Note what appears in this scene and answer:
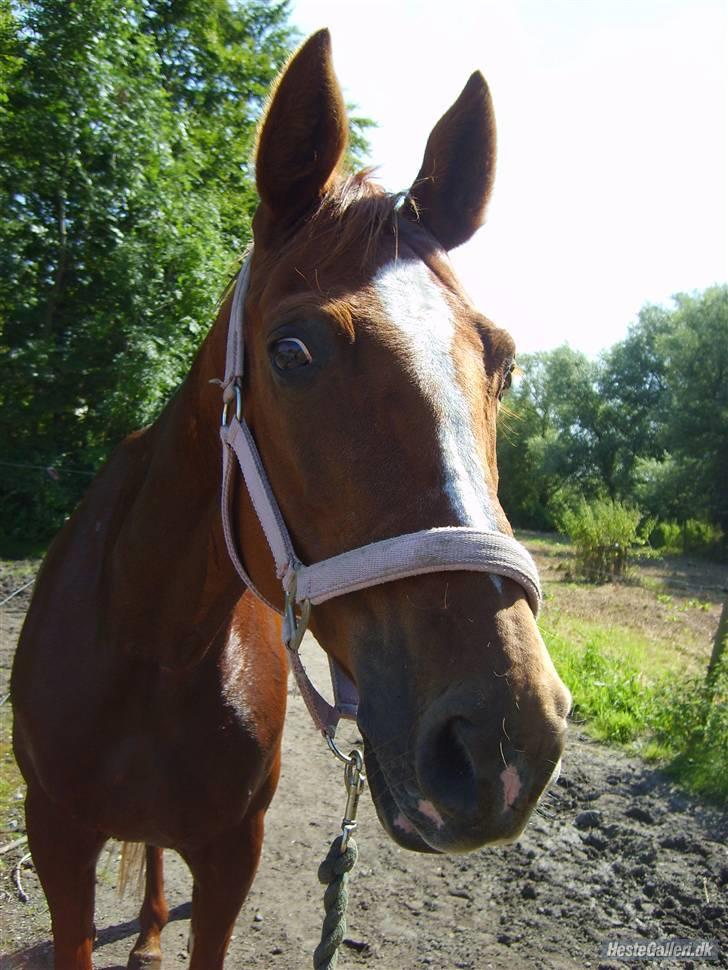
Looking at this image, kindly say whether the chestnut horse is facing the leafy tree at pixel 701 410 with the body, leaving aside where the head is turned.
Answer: no

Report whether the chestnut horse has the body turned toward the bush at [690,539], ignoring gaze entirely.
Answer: no

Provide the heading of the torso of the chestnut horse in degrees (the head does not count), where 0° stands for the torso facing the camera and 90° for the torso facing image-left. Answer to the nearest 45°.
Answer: approximately 0°
